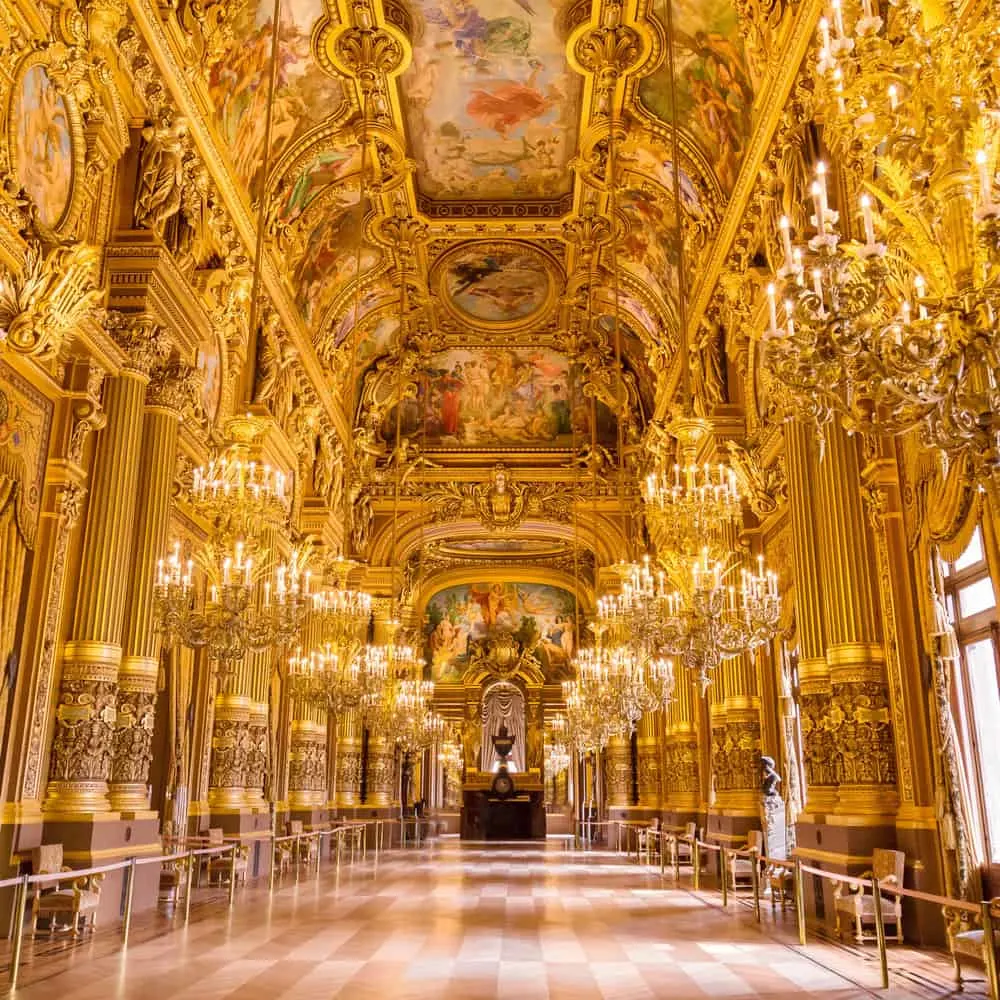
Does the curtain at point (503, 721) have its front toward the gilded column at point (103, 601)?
yes

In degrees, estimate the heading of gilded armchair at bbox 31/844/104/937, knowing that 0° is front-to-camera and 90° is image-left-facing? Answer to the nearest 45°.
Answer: approximately 315°

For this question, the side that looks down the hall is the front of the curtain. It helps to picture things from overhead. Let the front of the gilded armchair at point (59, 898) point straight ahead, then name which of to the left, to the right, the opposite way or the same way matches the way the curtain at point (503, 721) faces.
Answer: to the right

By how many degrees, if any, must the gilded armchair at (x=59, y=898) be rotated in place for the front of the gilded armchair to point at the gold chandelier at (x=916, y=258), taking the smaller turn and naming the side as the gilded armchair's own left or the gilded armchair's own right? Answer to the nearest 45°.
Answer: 0° — it already faces it

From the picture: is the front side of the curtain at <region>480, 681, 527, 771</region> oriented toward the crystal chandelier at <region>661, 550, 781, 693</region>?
yes

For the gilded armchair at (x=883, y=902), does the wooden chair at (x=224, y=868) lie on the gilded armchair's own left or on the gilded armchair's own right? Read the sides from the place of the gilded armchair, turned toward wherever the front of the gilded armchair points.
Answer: on the gilded armchair's own right

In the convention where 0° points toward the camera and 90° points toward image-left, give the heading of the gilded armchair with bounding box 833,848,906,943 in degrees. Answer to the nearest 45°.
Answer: approximately 45°

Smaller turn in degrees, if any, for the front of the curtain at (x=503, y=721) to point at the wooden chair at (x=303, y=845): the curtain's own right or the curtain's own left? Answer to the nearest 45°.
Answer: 0° — it already faces it

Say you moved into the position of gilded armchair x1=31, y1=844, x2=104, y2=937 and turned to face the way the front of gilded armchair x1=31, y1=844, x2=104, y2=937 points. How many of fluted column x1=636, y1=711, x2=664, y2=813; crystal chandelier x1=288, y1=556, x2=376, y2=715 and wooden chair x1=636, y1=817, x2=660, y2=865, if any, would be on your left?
3

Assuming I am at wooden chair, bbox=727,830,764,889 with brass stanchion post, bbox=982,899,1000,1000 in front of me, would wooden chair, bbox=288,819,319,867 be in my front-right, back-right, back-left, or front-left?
back-right

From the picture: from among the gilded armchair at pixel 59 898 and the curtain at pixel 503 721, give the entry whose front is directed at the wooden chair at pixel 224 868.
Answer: the curtain

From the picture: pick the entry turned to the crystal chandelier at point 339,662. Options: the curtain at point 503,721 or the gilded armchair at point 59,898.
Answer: the curtain
